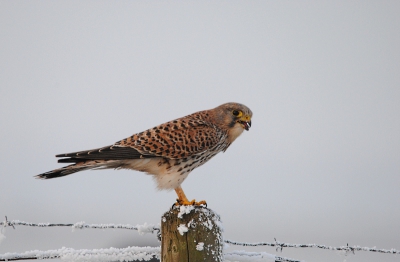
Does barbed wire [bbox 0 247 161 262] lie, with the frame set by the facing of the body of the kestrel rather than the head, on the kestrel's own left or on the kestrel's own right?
on the kestrel's own right

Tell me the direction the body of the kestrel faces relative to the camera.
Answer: to the viewer's right

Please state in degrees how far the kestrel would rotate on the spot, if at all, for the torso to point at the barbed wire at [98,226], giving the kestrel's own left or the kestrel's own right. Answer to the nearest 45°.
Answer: approximately 135° to the kestrel's own right
